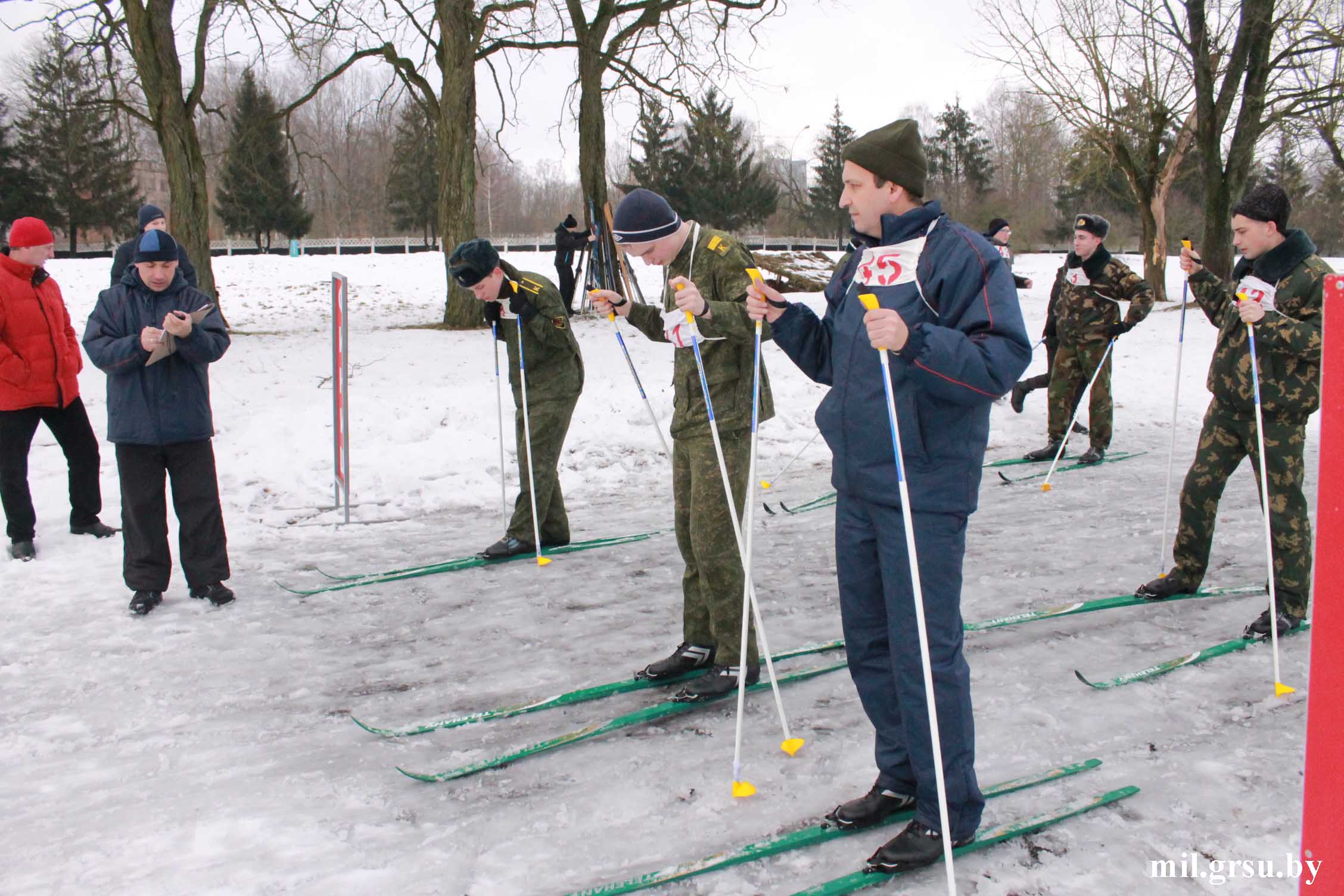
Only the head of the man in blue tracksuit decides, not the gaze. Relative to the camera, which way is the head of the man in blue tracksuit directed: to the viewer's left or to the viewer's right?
to the viewer's left

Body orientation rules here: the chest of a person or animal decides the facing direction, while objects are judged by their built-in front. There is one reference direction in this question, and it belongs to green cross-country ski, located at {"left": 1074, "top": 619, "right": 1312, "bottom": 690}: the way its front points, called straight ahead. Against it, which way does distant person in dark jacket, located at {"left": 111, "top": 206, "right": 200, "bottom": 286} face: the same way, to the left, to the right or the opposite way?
to the left

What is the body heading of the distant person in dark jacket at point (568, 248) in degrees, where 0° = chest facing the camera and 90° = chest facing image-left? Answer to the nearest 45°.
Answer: approximately 270°

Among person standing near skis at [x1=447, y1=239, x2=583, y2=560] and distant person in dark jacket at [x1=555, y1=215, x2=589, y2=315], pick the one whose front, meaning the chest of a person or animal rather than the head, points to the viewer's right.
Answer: the distant person in dark jacket

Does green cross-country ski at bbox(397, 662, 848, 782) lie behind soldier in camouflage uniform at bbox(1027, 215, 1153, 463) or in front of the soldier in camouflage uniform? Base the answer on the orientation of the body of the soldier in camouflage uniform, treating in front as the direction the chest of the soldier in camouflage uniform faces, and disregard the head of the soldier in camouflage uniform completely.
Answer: in front

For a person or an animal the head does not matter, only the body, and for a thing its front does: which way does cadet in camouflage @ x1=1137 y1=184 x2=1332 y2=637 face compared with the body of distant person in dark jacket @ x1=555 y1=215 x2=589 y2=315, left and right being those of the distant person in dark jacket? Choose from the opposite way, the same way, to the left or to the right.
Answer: the opposite way

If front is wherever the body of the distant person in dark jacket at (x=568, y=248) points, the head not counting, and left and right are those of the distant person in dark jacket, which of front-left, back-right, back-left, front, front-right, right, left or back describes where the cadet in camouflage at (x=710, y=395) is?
right

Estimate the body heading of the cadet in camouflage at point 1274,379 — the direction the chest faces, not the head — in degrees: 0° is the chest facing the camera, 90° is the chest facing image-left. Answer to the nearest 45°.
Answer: approximately 45°

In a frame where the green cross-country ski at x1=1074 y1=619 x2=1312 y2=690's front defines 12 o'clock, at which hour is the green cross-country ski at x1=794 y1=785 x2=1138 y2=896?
the green cross-country ski at x1=794 y1=785 x2=1138 y2=896 is roughly at 11 o'clock from the green cross-country ski at x1=1074 y1=619 x2=1312 y2=690.

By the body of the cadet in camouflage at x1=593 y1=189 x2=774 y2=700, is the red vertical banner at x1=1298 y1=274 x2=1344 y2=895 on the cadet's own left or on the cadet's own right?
on the cadet's own left

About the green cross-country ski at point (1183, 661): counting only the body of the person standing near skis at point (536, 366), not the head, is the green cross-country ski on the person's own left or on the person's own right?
on the person's own left
